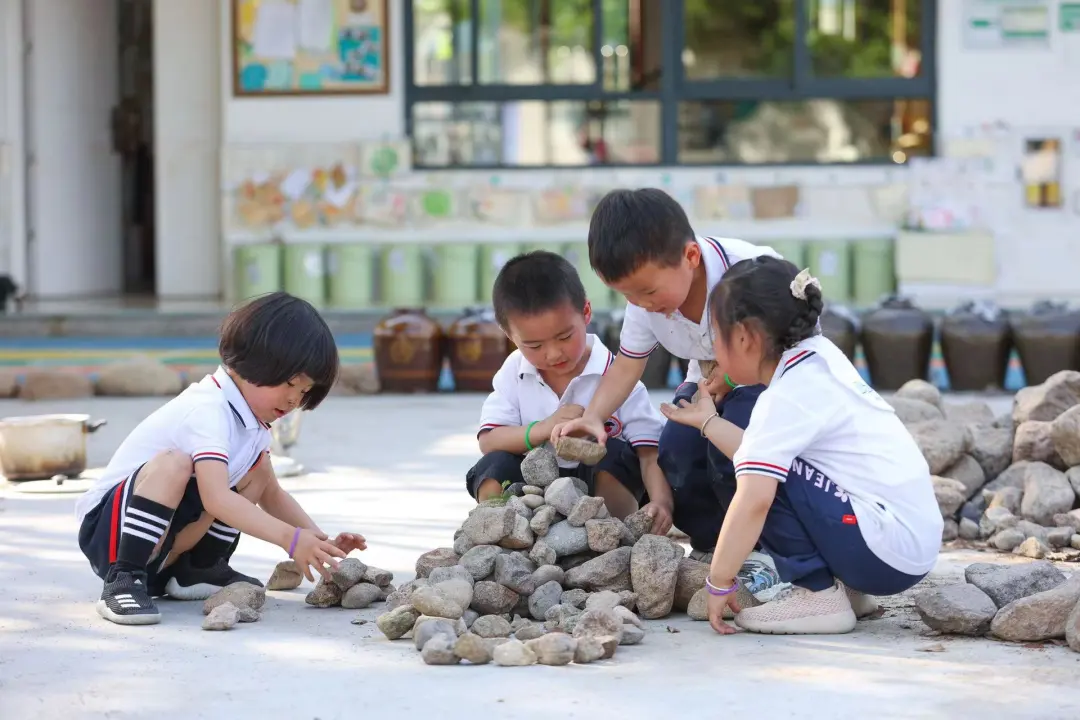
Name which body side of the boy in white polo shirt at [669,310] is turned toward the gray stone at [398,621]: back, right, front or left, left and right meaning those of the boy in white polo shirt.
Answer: front

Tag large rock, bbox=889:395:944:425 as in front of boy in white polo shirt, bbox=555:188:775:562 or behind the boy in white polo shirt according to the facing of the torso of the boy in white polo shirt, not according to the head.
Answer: behind

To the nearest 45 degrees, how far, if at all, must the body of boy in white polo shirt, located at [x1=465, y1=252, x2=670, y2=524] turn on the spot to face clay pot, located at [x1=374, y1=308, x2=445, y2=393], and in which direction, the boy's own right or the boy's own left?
approximately 180°

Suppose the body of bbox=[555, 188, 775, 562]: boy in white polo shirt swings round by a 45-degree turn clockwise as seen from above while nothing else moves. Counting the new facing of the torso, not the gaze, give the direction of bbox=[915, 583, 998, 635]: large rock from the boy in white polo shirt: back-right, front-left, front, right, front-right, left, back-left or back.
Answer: back-left

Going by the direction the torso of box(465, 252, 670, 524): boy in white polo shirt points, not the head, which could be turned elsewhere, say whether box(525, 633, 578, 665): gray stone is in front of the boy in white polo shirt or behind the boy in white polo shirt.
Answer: in front

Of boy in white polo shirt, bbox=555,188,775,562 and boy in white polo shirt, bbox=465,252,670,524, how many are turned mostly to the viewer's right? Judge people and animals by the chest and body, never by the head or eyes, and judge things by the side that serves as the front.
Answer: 0

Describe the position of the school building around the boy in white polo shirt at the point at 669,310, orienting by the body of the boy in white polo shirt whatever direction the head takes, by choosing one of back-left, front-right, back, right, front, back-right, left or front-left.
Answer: back-right

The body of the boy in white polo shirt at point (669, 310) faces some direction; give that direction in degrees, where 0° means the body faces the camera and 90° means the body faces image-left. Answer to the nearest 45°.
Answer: approximately 45°

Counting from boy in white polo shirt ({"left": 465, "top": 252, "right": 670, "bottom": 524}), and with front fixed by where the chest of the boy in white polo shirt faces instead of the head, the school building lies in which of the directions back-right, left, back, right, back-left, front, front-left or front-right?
back

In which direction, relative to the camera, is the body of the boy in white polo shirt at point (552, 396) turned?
toward the camera

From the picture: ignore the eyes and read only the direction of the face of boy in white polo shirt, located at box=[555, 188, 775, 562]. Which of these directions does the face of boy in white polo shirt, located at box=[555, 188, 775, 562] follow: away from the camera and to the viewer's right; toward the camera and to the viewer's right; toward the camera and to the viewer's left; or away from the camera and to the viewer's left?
toward the camera and to the viewer's left

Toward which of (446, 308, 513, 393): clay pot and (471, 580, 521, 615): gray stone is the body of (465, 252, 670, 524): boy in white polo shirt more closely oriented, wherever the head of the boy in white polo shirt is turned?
the gray stone
